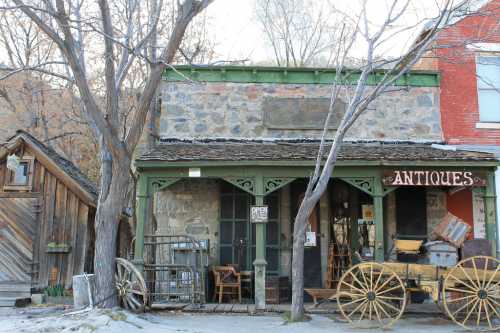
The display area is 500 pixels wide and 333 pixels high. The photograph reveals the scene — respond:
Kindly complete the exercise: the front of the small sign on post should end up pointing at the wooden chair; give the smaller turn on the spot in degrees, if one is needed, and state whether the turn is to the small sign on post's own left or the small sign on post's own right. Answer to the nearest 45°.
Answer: approximately 135° to the small sign on post's own right

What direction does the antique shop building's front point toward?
toward the camera

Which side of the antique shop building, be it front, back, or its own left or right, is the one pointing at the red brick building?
left

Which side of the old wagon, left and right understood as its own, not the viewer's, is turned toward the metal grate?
front

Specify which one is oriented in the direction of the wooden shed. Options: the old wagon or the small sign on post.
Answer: the old wagon

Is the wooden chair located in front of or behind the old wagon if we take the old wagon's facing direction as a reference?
in front

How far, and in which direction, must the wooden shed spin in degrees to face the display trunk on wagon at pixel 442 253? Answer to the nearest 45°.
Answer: approximately 45° to its left

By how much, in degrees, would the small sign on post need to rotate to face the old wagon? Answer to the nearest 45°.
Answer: approximately 45° to its left

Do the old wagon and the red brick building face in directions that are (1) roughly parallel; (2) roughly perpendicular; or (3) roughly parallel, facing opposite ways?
roughly perpendicular

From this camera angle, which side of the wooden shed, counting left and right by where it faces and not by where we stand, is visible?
front

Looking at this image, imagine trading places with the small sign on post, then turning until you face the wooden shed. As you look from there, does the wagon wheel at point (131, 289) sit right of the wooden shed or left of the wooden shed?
left

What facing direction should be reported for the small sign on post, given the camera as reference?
facing the viewer

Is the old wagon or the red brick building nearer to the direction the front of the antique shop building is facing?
the old wagon

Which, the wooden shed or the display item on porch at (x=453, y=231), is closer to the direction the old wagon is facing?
the wooden shed

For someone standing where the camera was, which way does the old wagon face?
facing to the left of the viewer

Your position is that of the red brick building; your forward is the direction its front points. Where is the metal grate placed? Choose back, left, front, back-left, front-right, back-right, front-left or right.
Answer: front-right

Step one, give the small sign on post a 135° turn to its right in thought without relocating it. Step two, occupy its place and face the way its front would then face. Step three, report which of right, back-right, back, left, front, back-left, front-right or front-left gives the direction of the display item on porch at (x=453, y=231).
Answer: back-right
